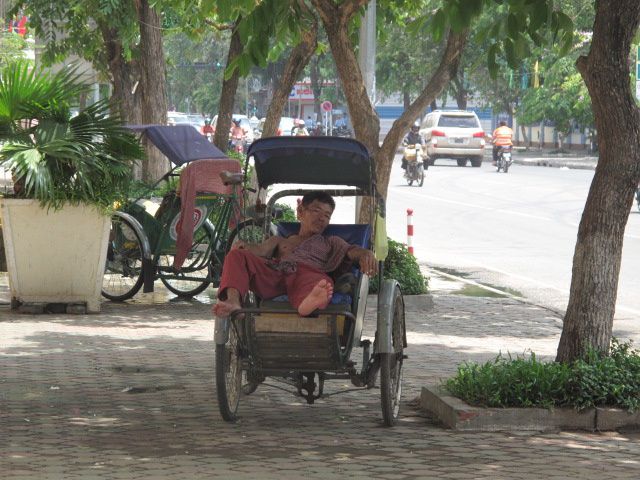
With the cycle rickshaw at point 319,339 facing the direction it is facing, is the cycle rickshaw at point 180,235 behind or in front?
behind

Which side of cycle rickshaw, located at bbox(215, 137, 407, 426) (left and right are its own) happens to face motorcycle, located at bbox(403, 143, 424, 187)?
back

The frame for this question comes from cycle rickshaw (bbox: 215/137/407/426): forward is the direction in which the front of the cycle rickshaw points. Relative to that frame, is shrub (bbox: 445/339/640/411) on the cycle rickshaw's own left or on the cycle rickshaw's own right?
on the cycle rickshaw's own left

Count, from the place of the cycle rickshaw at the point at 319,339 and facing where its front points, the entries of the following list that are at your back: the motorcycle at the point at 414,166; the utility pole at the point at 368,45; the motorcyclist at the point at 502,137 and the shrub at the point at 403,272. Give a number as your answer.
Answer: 4

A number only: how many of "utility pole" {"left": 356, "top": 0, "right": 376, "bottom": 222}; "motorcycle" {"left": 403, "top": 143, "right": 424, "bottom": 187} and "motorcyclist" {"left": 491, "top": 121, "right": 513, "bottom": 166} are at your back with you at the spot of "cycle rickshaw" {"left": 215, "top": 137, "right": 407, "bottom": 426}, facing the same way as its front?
3

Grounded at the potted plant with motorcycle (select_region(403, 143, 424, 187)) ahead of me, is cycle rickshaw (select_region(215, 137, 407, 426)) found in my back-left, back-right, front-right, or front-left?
back-right

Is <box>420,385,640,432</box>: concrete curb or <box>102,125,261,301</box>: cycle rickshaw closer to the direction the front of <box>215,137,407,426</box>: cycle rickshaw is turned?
the concrete curb

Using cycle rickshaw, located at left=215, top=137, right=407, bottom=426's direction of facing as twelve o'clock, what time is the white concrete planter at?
The white concrete planter is roughly at 5 o'clock from the cycle rickshaw.

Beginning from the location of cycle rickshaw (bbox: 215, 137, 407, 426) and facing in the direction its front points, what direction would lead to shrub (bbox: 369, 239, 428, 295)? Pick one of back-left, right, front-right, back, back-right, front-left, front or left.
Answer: back

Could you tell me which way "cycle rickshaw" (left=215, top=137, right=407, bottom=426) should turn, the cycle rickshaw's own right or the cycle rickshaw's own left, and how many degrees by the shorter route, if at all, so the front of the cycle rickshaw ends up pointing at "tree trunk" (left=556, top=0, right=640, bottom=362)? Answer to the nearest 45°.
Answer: approximately 90° to the cycle rickshaw's own left

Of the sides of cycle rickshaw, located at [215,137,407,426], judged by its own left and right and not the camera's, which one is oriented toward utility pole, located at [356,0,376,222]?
back

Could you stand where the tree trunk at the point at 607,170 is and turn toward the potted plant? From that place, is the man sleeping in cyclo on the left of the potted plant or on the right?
left

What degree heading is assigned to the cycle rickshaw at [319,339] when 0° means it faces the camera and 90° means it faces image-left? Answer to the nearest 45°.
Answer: approximately 0°
